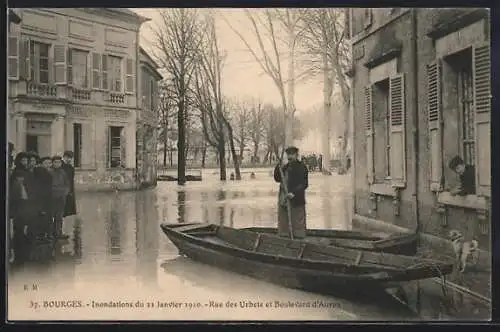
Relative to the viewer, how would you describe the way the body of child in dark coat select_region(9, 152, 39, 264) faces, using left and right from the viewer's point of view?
facing the viewer and to the right of the viewer

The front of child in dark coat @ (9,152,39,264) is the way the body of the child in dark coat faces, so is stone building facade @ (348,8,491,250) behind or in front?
in front
